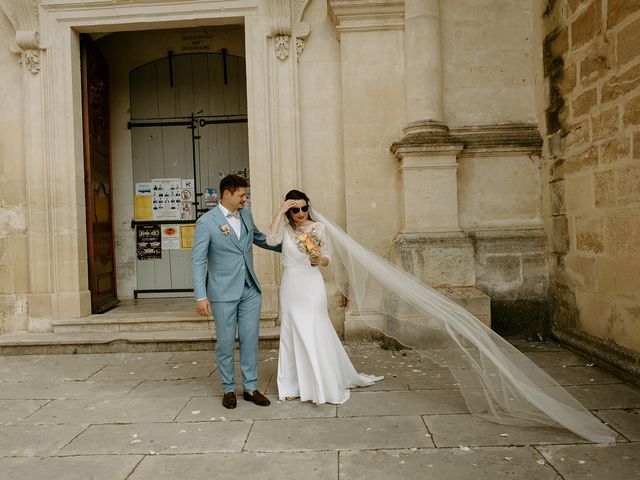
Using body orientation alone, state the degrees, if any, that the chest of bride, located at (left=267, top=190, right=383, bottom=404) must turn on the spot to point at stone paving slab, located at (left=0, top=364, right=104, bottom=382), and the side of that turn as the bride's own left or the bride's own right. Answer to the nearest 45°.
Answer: approximately 90° to the bride's own right

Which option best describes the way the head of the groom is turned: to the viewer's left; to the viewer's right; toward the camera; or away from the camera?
to the viewer's right

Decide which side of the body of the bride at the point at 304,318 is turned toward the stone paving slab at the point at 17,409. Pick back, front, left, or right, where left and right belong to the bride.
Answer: right

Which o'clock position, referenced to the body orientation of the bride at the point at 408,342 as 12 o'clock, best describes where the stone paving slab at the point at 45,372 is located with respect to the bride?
The stone paving slab is roughly at 3 o'clock from the bride.

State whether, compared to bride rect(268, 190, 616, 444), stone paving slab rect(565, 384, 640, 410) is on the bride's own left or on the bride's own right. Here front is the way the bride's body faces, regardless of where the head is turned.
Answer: on the bride's own left

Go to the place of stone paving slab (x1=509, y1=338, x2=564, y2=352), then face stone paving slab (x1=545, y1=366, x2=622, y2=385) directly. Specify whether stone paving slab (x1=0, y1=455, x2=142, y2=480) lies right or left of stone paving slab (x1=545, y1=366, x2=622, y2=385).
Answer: right

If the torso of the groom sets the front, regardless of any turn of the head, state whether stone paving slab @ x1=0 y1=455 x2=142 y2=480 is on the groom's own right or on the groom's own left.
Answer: on the groom's own right

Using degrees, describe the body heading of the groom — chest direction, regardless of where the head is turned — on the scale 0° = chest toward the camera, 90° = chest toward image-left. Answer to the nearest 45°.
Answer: approximately 315°
